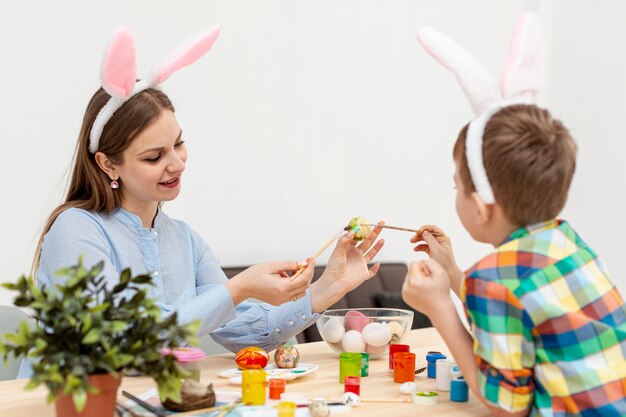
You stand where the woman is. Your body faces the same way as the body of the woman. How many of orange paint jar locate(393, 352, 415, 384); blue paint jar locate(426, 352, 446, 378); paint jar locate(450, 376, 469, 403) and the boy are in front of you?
4

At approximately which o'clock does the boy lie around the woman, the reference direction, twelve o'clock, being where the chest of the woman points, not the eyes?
The boy is roughly at 12 o'clock from the woman.

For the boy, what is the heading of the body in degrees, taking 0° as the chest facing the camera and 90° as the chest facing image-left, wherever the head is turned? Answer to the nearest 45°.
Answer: approximately 135°

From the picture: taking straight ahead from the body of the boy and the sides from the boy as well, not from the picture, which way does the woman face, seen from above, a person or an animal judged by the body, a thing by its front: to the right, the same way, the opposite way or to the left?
the opposite way

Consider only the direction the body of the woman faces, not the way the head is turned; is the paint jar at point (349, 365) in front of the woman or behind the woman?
in front

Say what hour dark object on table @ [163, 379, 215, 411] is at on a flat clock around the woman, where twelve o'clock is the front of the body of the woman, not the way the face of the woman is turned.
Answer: The dark object on table is roughly at 1 o'clock from the woman.

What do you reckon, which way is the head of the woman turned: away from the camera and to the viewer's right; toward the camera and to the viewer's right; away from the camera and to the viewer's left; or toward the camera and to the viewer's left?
toward the camera and to the viewer's right

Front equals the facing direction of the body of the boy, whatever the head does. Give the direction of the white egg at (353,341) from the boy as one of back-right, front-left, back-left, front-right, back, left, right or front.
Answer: front

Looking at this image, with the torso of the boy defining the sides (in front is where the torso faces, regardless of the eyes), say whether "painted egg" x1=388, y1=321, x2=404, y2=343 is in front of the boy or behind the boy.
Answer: in front

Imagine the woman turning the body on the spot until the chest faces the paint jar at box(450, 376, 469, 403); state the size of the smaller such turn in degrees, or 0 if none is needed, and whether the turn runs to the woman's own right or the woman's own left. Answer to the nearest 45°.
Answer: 0° — they already face it

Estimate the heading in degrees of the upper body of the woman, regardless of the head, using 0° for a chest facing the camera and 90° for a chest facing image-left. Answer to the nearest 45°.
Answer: approximately 315°

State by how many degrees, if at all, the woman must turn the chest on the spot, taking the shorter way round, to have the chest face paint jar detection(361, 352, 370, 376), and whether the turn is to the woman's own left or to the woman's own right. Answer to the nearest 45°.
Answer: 0° — they already face it

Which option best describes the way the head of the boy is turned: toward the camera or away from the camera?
away from the camera
